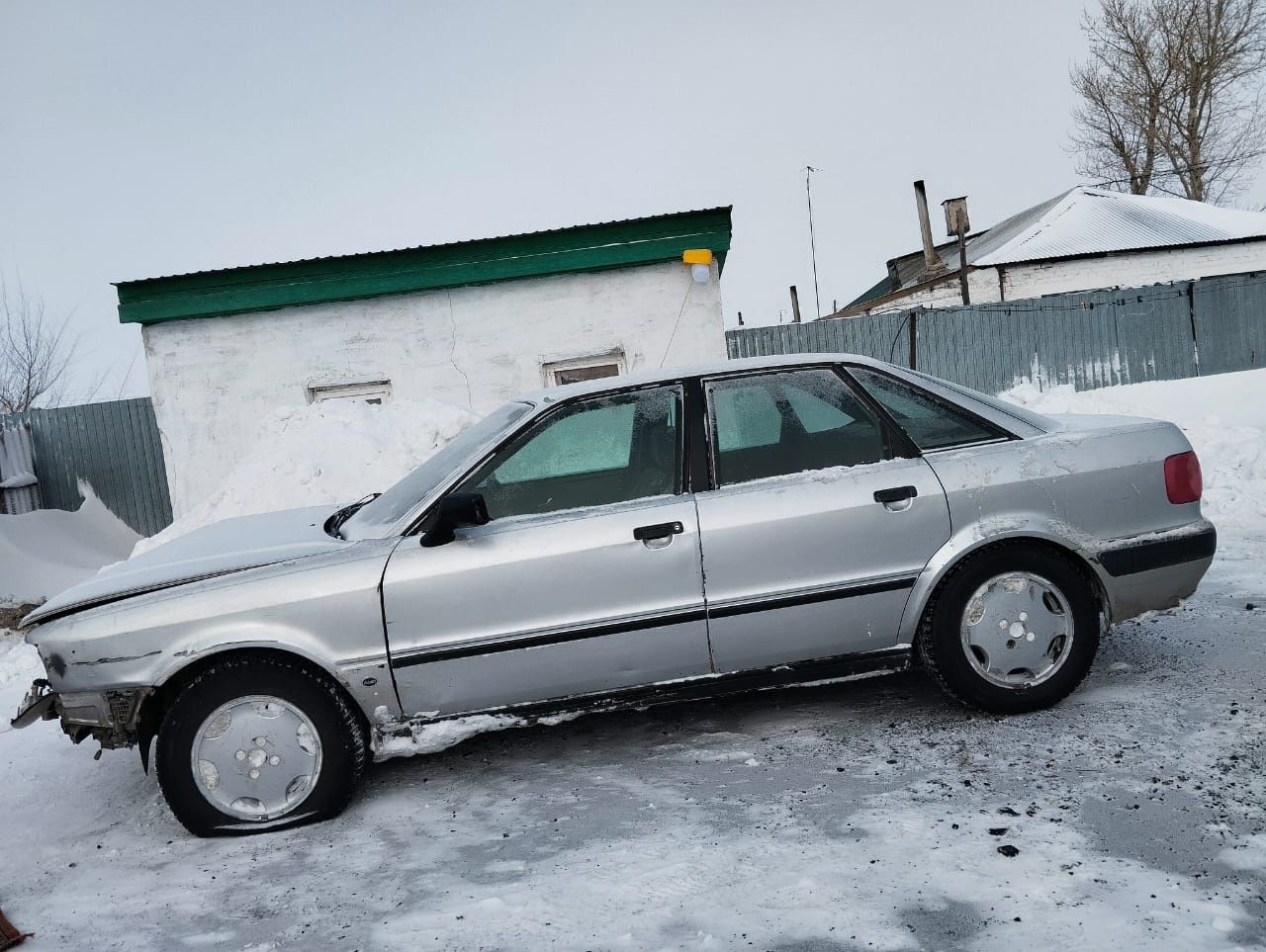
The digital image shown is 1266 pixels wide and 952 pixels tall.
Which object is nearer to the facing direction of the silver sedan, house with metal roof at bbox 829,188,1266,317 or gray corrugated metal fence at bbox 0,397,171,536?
the gray corrugated metal fence

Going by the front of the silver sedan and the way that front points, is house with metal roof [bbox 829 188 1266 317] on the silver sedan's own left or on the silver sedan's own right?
on the silver sedan's own right

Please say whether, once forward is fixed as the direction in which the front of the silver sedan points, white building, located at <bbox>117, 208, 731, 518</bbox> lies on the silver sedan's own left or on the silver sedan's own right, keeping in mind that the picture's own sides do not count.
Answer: on the silver sedan's own right

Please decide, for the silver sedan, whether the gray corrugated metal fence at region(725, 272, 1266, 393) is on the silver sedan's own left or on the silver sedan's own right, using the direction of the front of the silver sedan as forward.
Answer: on the silver sedan's own right

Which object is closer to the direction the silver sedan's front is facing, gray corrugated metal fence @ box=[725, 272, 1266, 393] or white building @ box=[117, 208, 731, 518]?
the white building

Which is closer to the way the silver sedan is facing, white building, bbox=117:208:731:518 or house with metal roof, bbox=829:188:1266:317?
the white building

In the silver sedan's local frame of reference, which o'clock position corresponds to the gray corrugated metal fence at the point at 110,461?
The gray corrugated metal fence is roughly at 2 o'clock from the silver sedan.

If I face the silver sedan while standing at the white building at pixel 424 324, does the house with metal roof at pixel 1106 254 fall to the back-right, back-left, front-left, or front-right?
back-left

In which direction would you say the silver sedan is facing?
to the viewer's left
